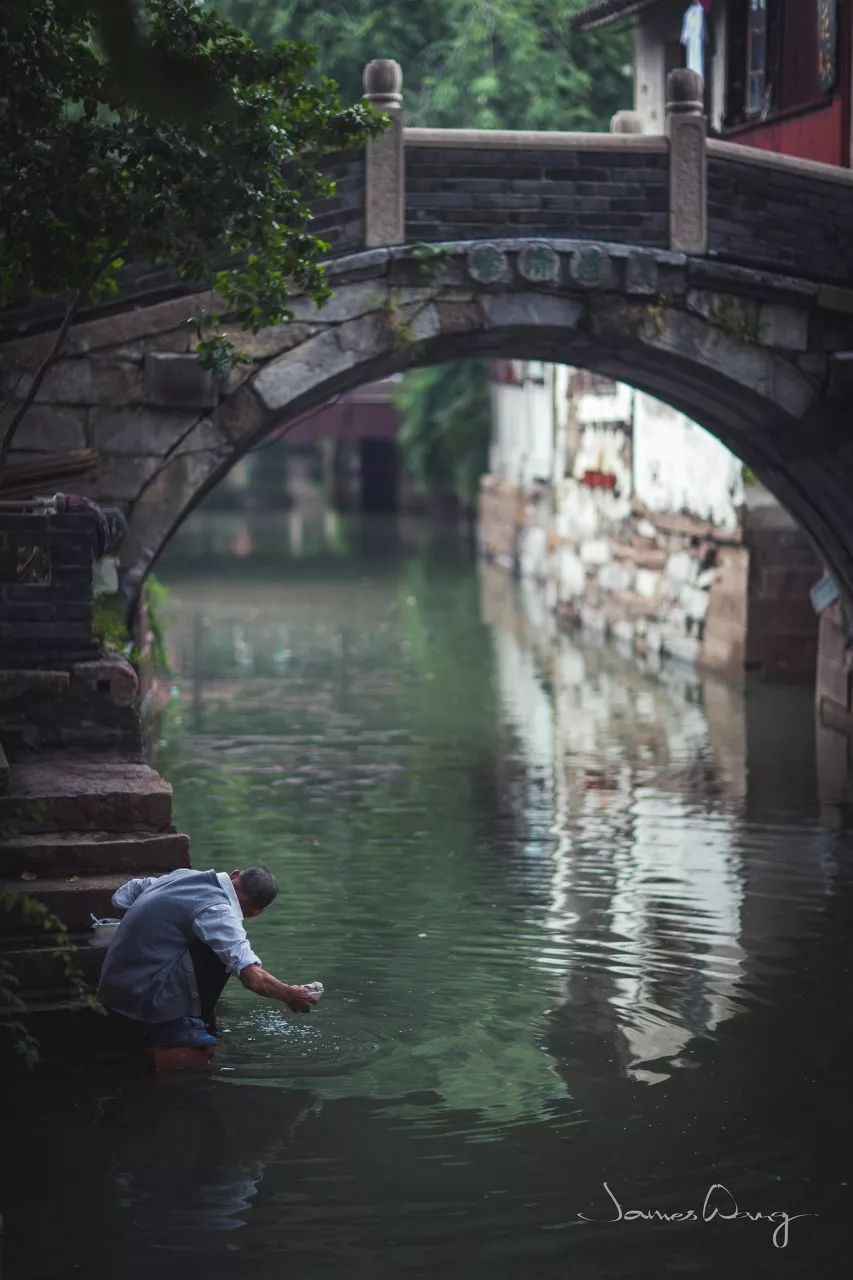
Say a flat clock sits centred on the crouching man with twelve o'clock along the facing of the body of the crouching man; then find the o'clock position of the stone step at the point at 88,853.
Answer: The stone step is roughly at 8 o'clock from the crouching man.

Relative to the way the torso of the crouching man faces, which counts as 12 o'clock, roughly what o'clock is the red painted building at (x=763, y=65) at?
The red painted building is roughly at 10 o'clock from the crouching man.

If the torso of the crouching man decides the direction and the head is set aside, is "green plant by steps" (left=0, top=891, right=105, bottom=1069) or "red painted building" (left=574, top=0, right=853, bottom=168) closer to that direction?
the red painted building

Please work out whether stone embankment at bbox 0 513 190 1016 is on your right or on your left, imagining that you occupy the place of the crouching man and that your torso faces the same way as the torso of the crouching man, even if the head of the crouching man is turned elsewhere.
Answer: on your left

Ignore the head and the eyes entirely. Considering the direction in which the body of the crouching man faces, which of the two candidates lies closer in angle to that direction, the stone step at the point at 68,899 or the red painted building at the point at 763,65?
the red painted building

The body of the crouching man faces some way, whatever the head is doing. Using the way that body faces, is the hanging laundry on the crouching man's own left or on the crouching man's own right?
on the crouching man's own left

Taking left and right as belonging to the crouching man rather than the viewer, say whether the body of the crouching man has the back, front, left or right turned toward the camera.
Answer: right

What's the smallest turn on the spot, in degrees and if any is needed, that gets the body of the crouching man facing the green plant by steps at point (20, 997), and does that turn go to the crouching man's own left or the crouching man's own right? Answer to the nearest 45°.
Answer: approximately 180°

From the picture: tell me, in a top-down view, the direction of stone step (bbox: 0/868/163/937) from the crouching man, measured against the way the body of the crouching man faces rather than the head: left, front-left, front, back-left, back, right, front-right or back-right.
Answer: back-left

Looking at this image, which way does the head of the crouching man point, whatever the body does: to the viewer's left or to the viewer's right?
to the viewer's right

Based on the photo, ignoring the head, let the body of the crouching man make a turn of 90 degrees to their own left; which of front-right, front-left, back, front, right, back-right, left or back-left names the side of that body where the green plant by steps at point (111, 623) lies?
front
